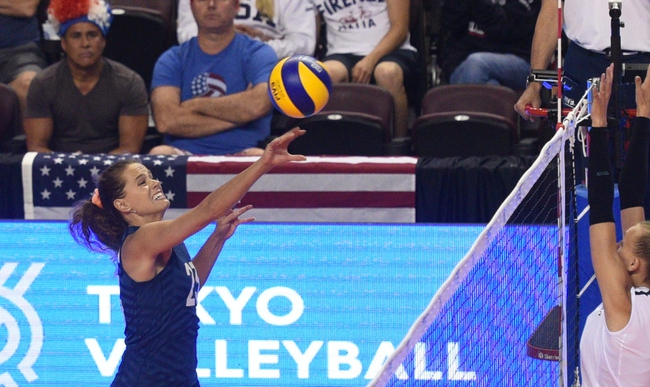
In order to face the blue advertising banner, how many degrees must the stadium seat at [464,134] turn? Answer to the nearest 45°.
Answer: approximately 45° to its right

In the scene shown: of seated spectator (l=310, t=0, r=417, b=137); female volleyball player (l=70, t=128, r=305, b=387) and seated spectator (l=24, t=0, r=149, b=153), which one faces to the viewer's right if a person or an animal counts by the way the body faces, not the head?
the female volleyball player

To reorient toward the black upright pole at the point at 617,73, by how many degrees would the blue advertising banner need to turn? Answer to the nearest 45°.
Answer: approximately 45° to its left

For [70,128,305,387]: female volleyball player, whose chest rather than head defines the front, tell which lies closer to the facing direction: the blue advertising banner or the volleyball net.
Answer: the volleyball net

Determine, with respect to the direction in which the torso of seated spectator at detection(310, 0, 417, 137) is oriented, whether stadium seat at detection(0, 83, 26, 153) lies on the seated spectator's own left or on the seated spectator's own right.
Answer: on the seated spectator's own right

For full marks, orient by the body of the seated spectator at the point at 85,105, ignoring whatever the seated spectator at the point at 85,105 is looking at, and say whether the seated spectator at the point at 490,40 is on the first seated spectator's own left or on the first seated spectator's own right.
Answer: on the first seated spectator's own left

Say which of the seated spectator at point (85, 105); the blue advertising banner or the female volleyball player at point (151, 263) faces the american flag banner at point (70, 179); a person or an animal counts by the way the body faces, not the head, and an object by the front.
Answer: the seated spectator

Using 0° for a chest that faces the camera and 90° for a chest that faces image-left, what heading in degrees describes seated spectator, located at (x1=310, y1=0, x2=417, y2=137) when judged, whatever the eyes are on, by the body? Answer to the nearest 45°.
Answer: approximately 0°

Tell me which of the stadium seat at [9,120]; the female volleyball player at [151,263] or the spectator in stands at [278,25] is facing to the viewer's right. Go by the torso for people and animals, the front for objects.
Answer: the female volleyball player

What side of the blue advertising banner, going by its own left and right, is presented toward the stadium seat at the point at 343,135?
back

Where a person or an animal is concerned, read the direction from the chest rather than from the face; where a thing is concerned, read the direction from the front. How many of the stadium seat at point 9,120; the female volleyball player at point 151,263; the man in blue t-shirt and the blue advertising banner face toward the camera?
3

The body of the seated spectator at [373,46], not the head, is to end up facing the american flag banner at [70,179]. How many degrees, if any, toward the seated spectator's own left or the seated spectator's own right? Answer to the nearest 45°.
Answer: approximately 45° to the seated spectator's own right
